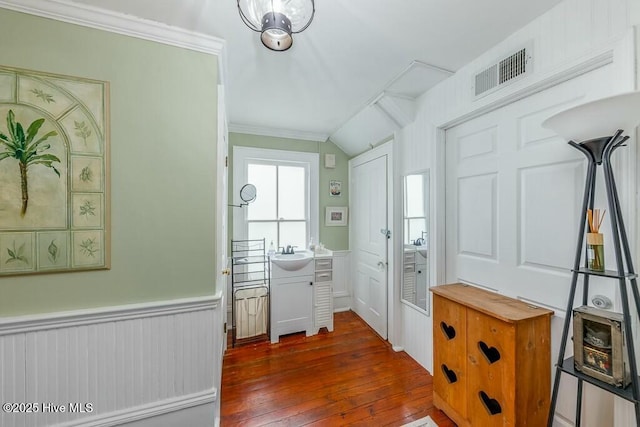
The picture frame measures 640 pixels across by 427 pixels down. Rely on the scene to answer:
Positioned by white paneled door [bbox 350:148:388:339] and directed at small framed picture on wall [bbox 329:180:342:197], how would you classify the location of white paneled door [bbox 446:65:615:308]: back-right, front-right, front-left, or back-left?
back-left

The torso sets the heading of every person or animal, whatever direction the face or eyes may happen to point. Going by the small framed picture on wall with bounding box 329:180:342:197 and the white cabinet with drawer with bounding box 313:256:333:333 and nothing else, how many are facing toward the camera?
2

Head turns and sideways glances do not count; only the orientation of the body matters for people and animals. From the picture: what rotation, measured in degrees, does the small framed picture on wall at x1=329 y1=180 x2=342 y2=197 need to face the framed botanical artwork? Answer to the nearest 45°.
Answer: approximately 45° to its right

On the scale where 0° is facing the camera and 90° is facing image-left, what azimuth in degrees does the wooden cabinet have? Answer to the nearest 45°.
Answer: approximately 45°
